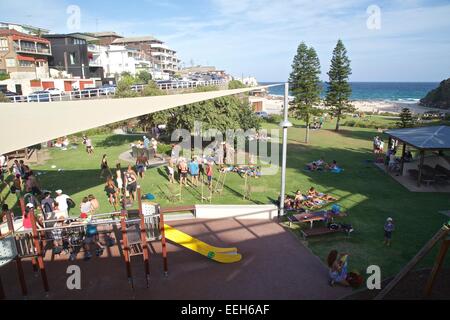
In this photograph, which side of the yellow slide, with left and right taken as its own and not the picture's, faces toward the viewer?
right

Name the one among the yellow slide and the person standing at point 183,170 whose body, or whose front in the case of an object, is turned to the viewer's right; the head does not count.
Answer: the yellow slide

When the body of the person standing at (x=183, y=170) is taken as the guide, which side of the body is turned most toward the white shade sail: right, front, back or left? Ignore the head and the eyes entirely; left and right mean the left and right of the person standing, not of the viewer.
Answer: back

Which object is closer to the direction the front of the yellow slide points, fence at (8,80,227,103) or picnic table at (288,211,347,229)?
the picnic table

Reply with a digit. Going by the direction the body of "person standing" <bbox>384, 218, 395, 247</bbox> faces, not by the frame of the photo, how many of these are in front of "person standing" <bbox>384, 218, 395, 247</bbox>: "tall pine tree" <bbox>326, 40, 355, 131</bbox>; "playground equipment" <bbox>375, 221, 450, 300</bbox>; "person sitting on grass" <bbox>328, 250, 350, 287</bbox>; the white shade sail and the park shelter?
2

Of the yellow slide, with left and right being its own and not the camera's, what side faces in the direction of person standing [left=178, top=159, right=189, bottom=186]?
left

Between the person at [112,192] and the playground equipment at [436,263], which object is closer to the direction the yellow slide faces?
the playground equipment

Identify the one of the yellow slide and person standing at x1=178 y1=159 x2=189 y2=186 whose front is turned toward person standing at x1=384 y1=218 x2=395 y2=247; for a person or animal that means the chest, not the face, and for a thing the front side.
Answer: the yellow slide

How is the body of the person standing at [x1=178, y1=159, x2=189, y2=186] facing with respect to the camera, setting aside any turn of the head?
toward the camera
